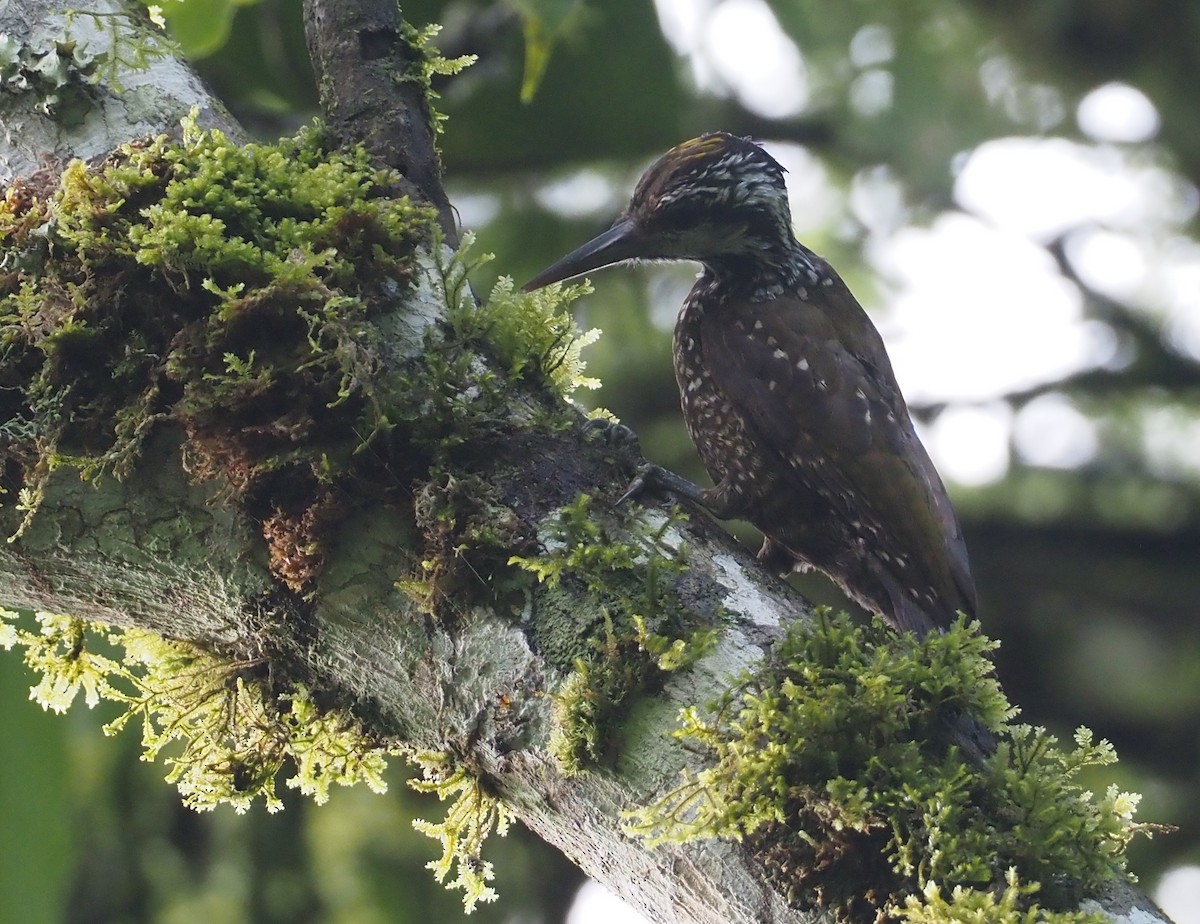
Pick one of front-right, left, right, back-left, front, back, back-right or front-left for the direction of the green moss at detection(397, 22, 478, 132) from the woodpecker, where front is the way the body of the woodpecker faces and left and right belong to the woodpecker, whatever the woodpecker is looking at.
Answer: front-left

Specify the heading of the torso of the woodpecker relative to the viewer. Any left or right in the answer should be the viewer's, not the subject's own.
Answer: facing to the left of the viewer

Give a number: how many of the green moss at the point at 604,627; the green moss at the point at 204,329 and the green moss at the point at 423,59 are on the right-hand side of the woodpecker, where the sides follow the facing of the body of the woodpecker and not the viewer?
0
